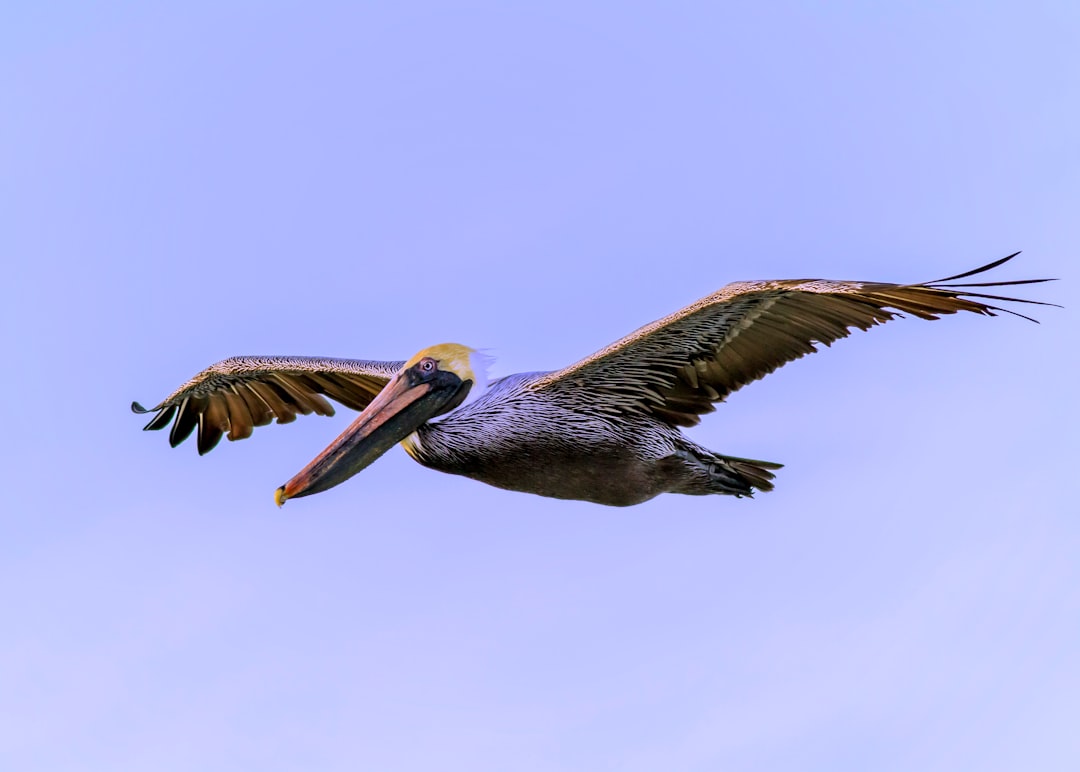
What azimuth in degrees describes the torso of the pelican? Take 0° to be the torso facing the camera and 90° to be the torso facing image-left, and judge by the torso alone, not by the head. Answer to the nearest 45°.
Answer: approximately 45°
